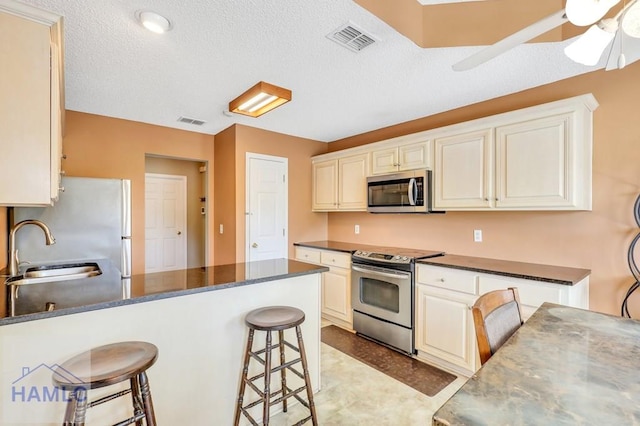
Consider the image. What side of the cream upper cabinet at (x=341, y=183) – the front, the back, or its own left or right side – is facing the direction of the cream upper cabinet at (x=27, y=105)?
front

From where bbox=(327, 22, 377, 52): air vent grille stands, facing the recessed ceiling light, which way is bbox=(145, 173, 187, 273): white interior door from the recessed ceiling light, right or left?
right

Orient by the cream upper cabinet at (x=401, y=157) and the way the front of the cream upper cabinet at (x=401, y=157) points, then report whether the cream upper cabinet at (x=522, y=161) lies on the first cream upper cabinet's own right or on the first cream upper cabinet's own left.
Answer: on the first cream upper cabinet's own left

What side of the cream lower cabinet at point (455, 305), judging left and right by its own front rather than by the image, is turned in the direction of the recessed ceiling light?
front

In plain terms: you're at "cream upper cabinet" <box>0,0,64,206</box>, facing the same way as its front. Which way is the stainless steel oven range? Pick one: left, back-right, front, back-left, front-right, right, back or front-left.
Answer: front

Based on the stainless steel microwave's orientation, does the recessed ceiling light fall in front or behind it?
in front

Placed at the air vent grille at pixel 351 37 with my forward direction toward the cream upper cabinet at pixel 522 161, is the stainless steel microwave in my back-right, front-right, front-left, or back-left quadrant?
front-left

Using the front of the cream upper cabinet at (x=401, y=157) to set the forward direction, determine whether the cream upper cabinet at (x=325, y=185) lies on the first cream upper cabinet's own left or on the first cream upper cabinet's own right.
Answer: on the first cream upper cabinet's own right

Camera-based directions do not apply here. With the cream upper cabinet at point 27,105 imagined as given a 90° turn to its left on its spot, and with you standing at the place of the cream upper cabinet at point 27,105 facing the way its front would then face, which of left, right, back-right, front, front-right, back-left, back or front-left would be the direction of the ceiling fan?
back-right

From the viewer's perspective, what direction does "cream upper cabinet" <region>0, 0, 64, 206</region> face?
to the viewer's right

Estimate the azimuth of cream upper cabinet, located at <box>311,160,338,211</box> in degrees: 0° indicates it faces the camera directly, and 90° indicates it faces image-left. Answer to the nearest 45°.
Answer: approximately 45°

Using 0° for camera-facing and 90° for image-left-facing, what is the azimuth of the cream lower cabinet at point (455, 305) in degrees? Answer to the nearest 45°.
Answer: approximately 45°

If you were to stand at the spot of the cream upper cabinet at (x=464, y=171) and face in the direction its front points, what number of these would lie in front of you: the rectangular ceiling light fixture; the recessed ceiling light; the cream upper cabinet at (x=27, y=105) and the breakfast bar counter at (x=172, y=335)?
4
